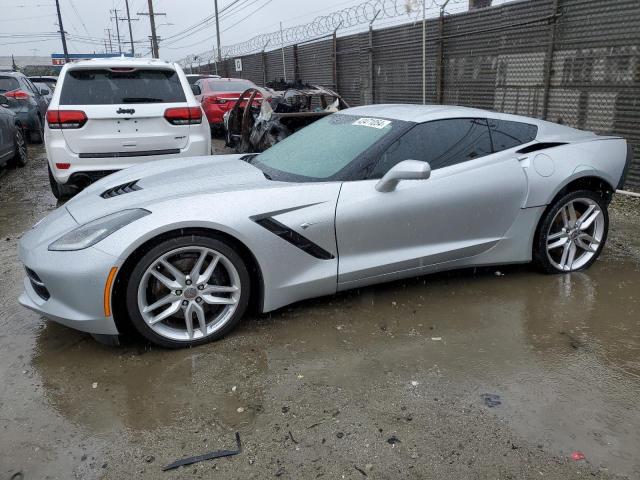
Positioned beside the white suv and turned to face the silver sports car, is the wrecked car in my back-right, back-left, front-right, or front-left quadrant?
back-left

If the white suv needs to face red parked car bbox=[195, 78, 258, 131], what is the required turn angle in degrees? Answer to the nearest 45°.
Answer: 0° — it already faces it

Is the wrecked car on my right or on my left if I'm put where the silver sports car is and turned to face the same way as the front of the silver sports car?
on my right

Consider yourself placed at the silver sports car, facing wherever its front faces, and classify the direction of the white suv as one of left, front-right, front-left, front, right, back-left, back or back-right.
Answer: right

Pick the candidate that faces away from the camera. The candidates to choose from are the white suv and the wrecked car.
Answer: the white suv

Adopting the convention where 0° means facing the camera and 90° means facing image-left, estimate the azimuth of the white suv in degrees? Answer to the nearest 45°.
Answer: approximately 180°

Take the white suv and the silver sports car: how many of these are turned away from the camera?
1

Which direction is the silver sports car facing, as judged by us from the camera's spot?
facing the viewer and to the left of the viewer
